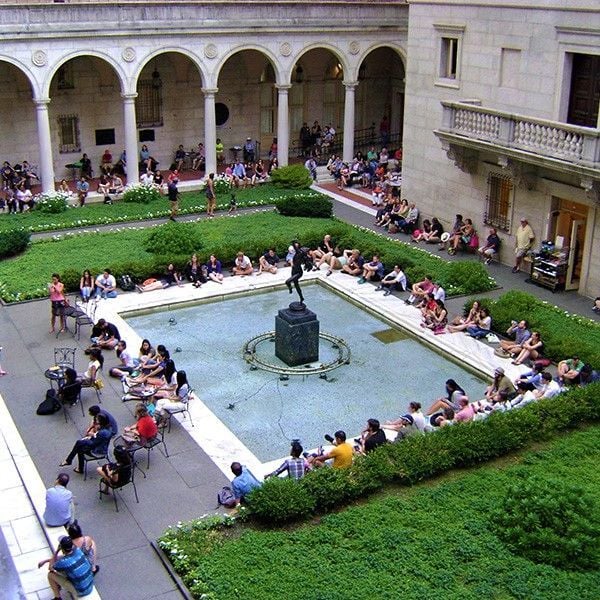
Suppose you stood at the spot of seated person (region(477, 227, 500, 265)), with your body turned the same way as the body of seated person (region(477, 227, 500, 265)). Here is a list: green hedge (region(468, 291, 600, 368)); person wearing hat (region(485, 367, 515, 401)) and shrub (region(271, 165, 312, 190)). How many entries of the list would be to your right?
1

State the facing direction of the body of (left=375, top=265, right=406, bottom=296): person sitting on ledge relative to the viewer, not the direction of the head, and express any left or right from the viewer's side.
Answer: facing the viewer and to the left of the viewer

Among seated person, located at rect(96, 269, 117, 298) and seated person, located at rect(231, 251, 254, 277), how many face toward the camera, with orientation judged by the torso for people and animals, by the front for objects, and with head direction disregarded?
2

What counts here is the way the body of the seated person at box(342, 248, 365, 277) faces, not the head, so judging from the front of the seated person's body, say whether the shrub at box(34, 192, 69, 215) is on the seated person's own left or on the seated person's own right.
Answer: on the seated person's own right

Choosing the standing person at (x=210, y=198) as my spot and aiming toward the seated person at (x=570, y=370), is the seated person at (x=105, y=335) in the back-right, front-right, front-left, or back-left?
front-right

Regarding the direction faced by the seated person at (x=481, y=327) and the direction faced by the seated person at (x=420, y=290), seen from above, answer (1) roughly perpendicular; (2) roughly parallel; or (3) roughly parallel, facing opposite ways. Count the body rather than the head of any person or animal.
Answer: roughly parallel

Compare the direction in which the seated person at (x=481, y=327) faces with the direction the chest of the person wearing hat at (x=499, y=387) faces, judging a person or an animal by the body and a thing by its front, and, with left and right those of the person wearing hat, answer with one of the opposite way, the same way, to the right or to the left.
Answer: the same way

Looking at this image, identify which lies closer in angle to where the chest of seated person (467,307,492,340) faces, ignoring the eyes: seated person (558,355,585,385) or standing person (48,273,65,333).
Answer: the standing person

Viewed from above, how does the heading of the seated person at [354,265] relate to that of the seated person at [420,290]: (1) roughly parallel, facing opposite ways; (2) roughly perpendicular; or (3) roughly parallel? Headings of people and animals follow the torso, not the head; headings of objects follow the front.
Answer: roughly parallel

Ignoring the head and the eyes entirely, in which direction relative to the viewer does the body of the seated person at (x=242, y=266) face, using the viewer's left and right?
facing the viewer

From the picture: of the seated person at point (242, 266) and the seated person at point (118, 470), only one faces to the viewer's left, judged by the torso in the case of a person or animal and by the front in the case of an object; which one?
the seated person at point (118, 470)

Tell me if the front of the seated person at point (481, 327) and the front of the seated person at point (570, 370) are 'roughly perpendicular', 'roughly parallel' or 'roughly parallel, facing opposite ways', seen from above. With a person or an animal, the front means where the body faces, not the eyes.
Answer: roughly parallel
